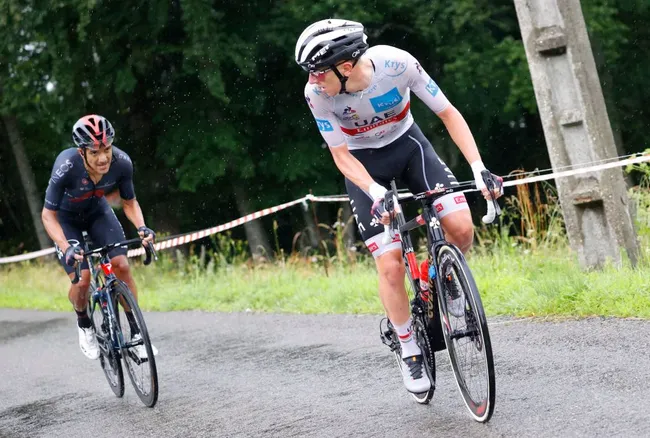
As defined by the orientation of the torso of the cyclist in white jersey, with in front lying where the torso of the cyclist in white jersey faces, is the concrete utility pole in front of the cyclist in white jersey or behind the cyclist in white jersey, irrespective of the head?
behind

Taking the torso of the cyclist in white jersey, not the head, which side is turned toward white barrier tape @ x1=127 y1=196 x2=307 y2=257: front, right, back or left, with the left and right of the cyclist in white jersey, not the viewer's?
back

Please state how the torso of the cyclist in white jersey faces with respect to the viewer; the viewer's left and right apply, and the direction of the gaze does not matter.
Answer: facing the viewer

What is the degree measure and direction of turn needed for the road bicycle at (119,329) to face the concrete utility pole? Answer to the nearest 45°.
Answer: approximately 90° to its left

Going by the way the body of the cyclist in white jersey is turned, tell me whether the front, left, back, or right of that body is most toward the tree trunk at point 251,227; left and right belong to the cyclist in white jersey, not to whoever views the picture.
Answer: back

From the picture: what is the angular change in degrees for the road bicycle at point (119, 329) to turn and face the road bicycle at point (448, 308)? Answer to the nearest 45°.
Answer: approximately 45° to its left

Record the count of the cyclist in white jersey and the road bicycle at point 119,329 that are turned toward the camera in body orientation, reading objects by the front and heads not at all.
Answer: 2

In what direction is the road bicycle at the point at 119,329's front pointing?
toward the camera

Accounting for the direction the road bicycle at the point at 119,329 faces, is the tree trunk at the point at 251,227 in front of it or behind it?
behind

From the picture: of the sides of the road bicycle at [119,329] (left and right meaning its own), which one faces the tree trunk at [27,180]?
back

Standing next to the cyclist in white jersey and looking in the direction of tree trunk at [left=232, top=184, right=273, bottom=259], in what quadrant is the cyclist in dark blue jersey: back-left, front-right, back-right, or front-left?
front-left
